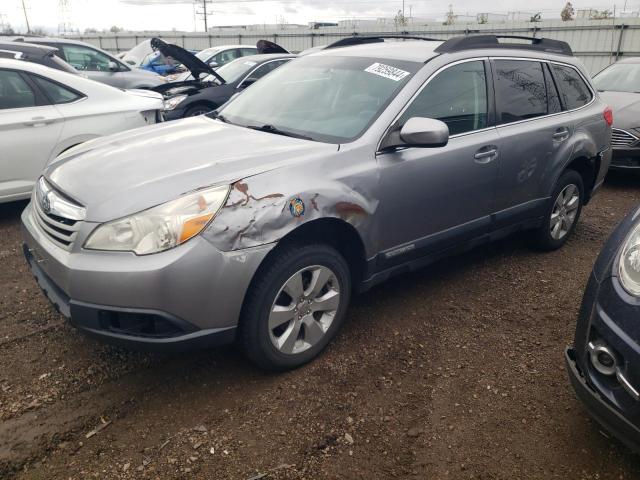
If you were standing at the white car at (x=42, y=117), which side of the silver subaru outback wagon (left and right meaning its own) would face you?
right

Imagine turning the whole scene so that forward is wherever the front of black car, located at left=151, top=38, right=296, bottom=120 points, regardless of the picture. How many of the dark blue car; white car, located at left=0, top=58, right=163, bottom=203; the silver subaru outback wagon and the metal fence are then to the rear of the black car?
1

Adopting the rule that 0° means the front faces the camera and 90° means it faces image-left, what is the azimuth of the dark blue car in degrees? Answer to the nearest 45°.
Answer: approximately 45°

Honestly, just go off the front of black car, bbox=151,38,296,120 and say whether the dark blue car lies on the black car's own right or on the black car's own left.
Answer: on the black car's own left

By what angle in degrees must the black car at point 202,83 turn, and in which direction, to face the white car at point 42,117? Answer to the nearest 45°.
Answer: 0° — it already faces it

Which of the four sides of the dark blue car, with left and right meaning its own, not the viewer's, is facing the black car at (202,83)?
right

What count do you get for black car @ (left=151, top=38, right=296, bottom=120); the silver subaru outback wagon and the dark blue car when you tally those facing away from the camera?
0

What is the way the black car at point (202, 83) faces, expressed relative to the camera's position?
facing the viewer and to the left of the viewer
